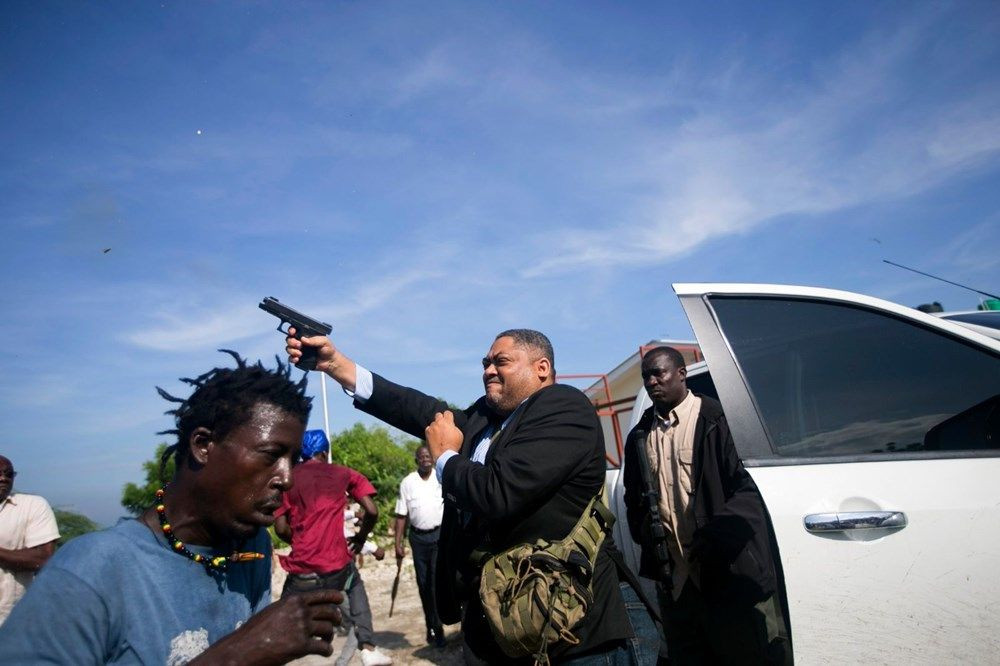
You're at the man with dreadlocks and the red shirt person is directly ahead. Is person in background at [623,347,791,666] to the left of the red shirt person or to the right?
right

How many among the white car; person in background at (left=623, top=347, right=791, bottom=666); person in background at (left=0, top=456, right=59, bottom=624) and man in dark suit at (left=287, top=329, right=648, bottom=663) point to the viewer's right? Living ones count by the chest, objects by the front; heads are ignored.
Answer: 1

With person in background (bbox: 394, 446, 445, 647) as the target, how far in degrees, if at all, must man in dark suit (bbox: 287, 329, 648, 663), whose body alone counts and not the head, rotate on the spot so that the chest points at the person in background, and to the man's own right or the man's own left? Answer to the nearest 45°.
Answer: approximately 135° to the man's own right

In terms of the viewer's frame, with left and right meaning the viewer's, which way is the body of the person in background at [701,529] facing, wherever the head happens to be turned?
facing the viewer and to the left of the viewer

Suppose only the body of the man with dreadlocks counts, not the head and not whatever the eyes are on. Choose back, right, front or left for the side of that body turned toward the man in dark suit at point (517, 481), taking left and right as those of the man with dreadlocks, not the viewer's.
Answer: left

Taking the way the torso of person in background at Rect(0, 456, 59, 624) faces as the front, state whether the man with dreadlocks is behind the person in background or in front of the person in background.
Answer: in front

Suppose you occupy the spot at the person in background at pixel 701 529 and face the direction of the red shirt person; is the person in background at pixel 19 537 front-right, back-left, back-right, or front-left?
front-left

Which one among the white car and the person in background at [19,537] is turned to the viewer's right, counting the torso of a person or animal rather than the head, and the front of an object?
the white car

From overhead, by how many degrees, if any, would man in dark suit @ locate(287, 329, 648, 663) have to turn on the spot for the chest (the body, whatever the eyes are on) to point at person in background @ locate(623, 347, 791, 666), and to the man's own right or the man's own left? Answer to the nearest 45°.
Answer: approximately 180°

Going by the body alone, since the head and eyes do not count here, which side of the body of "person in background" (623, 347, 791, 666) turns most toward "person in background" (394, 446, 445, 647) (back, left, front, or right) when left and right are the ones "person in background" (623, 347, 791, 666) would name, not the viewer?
right

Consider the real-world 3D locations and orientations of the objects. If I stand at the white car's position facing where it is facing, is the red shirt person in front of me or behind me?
behind

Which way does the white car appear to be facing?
to the viewer's right

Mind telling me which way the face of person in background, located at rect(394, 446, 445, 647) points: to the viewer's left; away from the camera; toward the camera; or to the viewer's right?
toward the camera

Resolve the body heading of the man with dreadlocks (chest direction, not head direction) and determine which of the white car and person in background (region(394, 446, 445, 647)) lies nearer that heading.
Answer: the white car

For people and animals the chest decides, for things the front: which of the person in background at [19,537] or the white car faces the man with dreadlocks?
the person in background

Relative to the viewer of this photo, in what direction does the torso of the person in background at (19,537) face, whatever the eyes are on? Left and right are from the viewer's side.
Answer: facing the viewer

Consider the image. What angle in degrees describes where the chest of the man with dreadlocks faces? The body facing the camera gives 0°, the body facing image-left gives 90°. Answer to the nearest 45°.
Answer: approximately 315°

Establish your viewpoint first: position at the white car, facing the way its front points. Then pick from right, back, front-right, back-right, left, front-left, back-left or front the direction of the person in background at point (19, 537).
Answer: back
